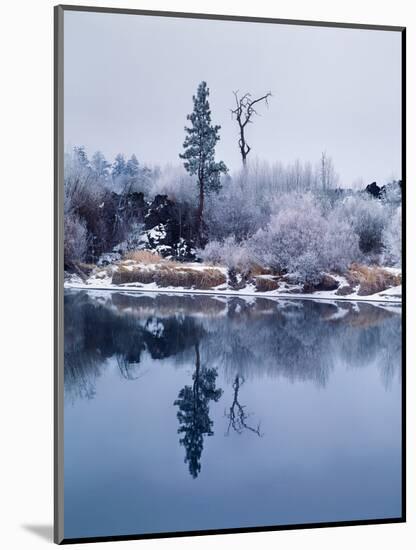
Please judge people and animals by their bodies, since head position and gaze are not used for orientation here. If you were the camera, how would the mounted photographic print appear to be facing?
facing the viewer and to the right of the viewer
